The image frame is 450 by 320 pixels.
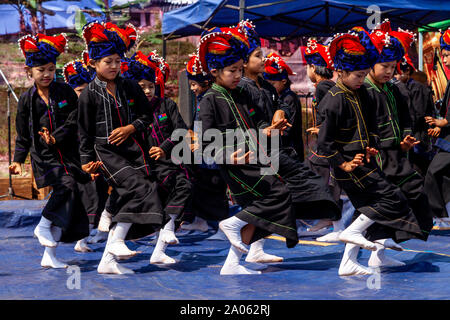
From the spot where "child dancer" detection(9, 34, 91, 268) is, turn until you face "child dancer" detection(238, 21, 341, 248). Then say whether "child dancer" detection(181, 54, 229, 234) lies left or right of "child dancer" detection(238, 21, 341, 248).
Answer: left

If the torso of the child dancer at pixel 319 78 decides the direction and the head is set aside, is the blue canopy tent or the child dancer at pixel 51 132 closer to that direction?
the child dancer

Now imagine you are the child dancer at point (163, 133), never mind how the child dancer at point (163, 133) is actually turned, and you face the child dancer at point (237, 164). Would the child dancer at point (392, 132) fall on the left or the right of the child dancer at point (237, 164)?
left

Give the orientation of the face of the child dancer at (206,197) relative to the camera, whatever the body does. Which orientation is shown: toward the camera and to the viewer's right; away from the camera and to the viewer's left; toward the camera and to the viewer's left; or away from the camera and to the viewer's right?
toward the camera and to the viewer's left

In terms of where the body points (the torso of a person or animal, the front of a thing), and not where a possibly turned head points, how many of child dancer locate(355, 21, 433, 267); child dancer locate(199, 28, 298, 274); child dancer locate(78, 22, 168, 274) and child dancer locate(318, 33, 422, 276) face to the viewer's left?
0

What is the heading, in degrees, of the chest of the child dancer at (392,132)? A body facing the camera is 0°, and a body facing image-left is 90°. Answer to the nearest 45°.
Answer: approximately 315°

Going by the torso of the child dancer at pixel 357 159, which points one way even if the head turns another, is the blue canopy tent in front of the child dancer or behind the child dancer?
behind
